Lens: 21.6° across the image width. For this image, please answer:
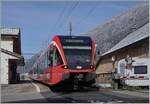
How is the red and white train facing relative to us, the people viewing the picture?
facing the viewer and to the right of the viewer
